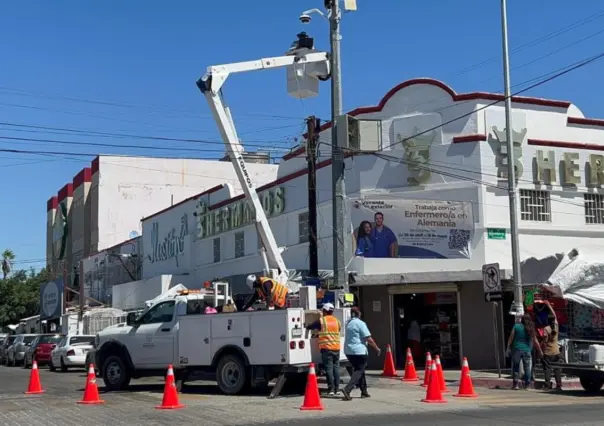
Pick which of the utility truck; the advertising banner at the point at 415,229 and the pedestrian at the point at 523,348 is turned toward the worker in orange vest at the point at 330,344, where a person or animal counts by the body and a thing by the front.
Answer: the advertising banner

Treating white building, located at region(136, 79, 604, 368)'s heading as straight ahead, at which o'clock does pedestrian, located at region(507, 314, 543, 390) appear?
The pedestrian is roughly at 12 o'clock from the white building.

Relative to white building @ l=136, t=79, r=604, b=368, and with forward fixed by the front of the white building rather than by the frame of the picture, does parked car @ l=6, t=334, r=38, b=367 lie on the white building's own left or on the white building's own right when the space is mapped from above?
on the white building's own right

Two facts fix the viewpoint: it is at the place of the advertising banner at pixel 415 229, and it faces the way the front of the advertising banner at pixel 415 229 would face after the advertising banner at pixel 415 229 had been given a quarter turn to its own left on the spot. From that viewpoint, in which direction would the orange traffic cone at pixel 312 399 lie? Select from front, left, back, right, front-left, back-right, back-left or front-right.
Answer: right

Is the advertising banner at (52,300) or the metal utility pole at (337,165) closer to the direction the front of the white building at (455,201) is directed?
the metal utility pole

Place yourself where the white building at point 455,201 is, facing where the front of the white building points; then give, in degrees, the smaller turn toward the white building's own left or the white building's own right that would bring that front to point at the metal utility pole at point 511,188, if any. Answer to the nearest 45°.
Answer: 0° — it already faces it

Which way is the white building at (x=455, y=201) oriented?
toward the camera

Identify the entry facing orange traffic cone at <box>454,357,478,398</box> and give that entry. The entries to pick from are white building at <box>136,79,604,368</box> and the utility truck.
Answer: the white building

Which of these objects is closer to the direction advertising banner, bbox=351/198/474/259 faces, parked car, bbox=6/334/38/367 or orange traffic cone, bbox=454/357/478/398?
the orange traffic cone
